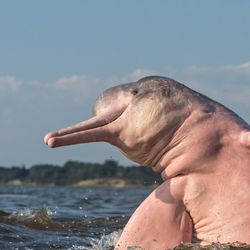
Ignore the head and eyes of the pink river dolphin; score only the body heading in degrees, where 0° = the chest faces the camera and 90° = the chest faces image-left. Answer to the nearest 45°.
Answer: approximately 90°
